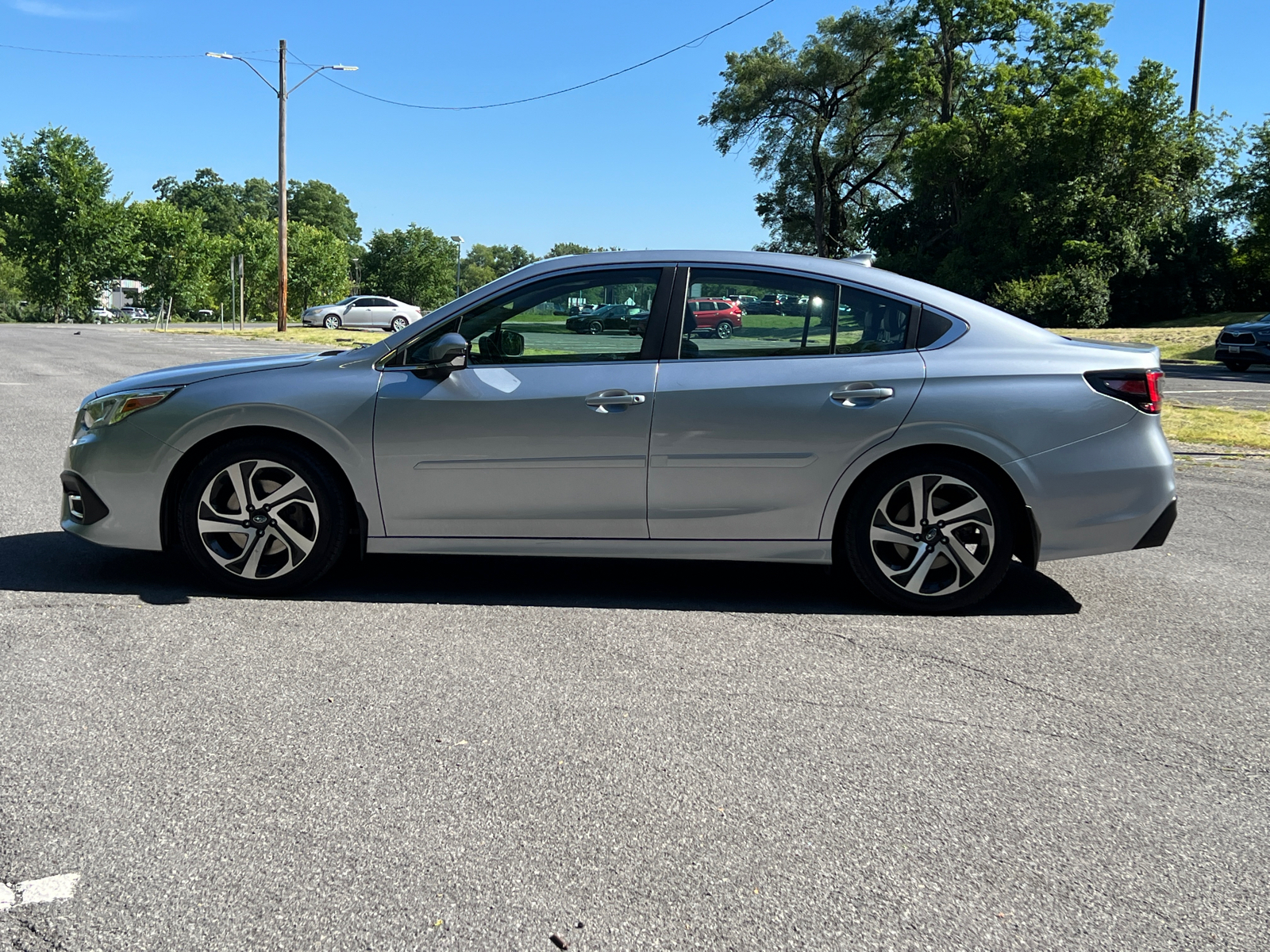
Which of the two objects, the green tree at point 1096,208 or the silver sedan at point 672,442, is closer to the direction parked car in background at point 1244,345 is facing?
the silver sedan

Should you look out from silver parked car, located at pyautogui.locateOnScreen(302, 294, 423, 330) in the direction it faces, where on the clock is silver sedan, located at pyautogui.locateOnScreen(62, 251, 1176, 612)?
The silver sedan is roughly at 9 o'clock from the silver parked car.

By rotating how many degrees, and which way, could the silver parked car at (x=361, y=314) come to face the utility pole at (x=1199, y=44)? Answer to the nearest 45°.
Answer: approximately 135° to its left

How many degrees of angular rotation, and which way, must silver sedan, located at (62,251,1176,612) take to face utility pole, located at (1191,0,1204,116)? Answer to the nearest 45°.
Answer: approximately 135° to its right

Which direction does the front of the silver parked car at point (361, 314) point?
to the viewer's left

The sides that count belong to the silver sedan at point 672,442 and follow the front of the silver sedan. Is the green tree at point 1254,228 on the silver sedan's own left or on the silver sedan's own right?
on the silver sedan's own right

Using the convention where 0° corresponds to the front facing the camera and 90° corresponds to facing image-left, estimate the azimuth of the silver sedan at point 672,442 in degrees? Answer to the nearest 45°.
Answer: approximately 90°

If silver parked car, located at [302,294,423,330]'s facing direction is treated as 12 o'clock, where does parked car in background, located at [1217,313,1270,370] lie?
The parked car in background is roughly at 8 o'clock from the silver parked car.

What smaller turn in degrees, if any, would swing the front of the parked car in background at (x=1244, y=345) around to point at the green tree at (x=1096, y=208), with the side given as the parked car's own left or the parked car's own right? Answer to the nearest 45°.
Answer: approximately 135° to the parked car's own right

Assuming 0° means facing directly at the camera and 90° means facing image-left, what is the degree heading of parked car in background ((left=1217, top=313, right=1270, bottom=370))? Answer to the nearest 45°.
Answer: approximately 45°

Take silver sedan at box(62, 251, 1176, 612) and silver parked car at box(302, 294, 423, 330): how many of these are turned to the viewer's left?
2
